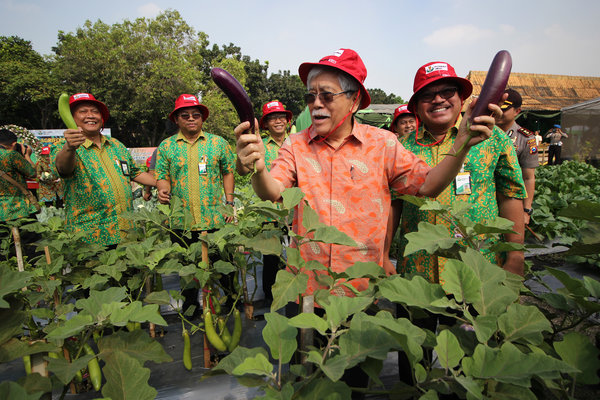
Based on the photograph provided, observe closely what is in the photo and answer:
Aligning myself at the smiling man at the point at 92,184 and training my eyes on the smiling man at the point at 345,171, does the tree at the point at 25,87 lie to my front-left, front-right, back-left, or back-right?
back-left

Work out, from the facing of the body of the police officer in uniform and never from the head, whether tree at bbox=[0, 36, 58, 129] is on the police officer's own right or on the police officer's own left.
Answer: on the police officer's own right

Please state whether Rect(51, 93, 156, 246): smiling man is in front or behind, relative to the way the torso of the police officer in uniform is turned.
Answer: in front

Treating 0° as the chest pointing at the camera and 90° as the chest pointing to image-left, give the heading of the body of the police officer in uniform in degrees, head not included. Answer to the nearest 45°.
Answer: approximately 45°

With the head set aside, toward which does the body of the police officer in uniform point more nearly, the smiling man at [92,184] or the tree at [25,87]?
the smiling man
